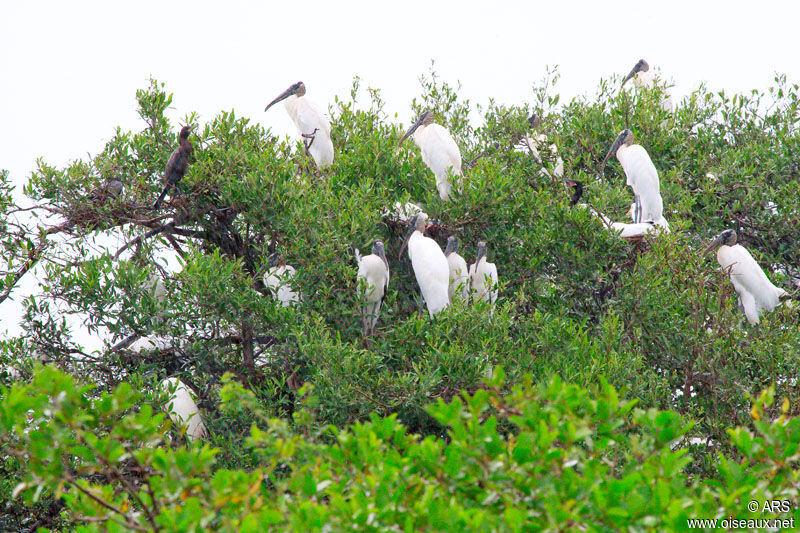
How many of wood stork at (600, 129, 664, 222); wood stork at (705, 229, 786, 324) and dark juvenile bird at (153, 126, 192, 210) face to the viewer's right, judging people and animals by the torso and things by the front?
1

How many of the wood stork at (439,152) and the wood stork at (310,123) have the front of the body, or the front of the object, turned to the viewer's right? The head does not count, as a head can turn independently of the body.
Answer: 0

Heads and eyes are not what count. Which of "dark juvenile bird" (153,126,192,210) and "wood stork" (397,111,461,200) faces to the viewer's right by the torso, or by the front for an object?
the dark juvenile bird

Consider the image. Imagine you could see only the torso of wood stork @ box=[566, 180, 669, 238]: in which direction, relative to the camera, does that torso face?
to the viewer's left

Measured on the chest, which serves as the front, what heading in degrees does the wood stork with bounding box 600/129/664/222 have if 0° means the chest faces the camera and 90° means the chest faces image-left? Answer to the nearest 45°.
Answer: approximately 90°

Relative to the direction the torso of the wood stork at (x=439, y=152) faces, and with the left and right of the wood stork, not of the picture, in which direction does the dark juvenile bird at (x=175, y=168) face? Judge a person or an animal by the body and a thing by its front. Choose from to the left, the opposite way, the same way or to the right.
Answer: the opposite way

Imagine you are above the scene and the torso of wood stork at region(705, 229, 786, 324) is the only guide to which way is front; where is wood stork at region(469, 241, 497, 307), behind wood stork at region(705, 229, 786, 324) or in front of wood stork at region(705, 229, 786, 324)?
in front

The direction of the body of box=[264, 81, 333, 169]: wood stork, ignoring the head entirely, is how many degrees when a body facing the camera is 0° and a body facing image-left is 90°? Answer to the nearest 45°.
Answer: approximately 90°

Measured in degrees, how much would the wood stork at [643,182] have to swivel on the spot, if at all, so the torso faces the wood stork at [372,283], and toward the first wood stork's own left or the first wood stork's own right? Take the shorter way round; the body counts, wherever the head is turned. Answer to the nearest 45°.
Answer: approximately 45° to the first wood stork's own left

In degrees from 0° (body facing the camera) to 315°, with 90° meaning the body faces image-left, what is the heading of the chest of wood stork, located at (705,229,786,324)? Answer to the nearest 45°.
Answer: approximately 90°

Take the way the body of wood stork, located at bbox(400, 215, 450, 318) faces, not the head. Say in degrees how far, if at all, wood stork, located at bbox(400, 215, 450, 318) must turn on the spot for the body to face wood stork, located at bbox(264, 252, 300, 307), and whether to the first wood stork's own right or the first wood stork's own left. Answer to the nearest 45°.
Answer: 0° — it already faces it

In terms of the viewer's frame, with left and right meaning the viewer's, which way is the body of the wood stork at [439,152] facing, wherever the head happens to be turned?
facing to the left of the viewer

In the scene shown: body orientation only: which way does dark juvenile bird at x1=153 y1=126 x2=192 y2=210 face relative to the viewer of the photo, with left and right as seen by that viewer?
facing to the right of the viewer
